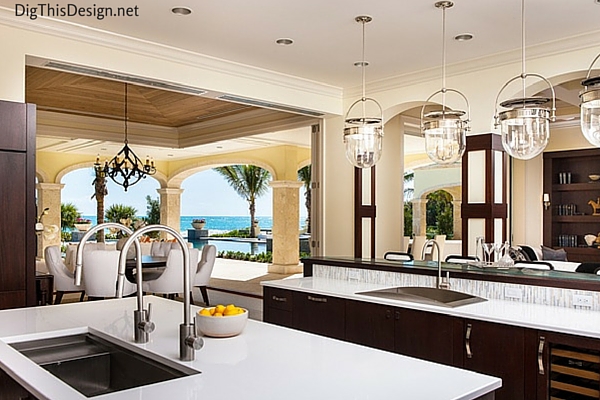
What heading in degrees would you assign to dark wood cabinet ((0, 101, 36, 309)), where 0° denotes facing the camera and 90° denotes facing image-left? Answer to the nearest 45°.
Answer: approximately 315°

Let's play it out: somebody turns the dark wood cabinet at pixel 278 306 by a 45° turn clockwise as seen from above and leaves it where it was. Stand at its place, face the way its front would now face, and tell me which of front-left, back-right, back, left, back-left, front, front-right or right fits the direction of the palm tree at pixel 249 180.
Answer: right

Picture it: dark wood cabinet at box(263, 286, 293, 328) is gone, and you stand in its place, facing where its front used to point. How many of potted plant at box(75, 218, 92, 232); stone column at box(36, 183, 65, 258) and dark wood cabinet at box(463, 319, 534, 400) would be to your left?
1

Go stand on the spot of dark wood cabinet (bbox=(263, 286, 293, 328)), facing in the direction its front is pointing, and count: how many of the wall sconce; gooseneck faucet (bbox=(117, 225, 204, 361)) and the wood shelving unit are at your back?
2

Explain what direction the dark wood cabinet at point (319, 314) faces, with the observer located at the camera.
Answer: facing the viewer and to the left of the viewer

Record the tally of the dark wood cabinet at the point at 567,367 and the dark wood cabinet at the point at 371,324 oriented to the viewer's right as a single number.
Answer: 0

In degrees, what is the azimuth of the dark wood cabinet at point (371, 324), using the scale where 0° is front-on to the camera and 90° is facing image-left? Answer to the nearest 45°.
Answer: approximately 45°

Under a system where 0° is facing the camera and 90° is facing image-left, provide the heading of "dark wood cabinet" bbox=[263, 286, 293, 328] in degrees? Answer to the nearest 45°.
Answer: approximately 45°

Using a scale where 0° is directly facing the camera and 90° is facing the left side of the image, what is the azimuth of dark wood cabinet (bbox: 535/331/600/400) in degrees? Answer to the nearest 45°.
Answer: approximately 45°

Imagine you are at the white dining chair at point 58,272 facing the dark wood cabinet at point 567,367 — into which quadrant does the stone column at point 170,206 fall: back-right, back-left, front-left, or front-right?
back-left

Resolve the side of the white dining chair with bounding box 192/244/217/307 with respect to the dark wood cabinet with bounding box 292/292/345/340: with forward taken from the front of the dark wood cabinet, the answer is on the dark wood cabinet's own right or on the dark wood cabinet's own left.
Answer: on the dark wood cabinet's own right

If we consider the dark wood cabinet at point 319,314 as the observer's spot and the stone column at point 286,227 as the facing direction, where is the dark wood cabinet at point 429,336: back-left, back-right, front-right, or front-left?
back-right
